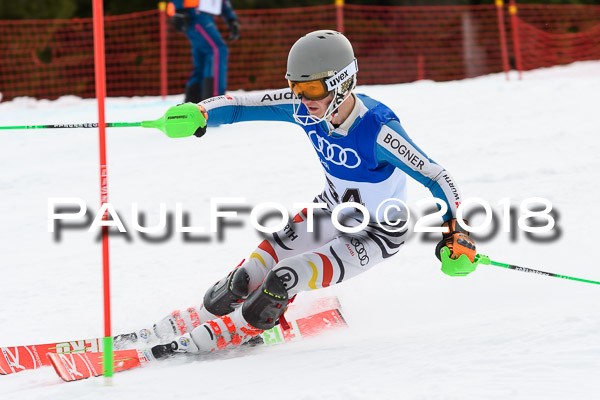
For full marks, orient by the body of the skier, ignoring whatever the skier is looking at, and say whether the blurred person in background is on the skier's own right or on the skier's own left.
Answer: on the skier's own right

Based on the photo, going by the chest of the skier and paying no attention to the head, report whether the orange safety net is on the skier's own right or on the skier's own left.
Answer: on the skier's own right

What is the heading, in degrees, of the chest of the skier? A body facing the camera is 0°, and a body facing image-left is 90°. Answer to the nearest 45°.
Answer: approximately 45°

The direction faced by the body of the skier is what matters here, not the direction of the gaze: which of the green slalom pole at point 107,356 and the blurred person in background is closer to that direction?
the green slalom pole
